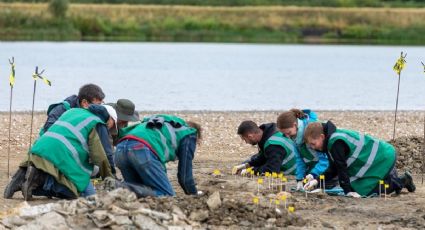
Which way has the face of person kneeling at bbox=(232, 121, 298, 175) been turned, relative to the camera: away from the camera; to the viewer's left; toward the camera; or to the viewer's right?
to the viewer's left

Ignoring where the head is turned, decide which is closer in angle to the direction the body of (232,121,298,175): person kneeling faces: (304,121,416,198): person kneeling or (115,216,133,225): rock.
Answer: the rock

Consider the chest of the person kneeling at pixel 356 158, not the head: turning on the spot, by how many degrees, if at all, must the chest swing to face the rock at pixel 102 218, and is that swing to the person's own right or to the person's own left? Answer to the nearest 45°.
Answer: approximately 45° to the person's own left

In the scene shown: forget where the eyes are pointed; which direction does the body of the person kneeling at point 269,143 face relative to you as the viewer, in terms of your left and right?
facing to the left of the viewer

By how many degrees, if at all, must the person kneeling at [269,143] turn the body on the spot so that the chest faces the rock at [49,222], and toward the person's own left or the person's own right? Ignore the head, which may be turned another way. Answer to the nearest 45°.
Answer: approximately 45° to the person's own left

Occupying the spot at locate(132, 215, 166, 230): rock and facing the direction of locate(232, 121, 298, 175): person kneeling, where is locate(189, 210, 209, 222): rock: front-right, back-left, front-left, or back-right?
front-right

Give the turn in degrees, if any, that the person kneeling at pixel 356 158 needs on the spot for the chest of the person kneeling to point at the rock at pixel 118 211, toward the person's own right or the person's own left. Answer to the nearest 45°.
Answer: approximately 45° to the person's own left

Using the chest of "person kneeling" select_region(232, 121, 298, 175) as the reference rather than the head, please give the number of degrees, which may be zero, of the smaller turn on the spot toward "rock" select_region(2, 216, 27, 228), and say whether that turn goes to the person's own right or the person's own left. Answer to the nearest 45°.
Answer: approximately 45° to the person's own left

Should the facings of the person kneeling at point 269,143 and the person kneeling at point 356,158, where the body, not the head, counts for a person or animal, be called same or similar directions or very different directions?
same or similar directions

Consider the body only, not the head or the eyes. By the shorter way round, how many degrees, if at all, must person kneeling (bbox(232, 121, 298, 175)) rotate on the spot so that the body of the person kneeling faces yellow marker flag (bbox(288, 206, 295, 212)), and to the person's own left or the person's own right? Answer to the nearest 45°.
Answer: approximately 90° to the person's own left

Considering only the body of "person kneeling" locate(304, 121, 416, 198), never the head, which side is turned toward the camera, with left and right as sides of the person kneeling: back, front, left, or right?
left

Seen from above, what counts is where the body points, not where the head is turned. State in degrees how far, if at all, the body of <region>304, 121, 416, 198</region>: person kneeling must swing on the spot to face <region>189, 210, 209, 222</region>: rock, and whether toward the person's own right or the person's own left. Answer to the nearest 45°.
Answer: approximately 45° to the person's own left

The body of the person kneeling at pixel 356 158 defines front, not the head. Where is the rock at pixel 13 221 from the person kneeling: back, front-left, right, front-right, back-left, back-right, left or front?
front-left
